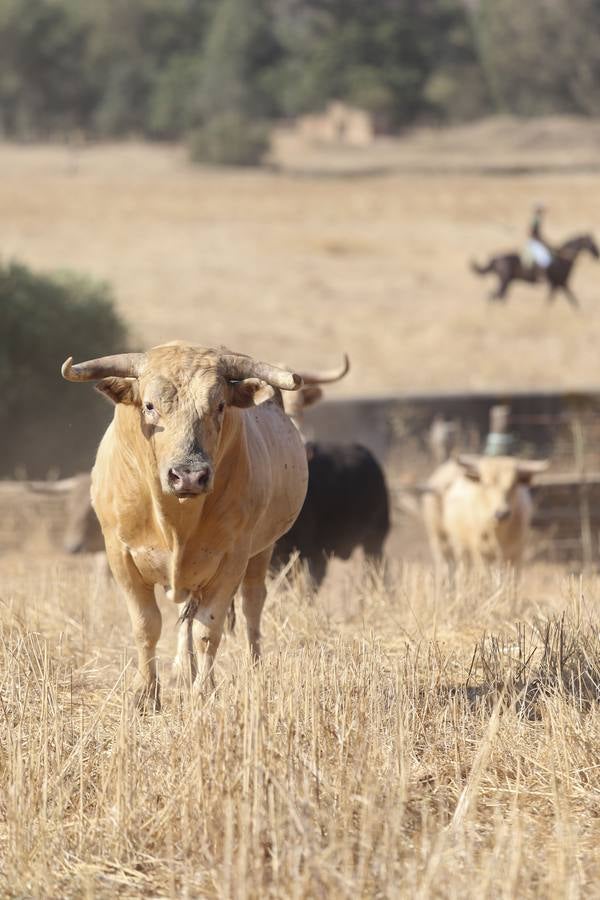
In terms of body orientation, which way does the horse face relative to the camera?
to the viewer's right

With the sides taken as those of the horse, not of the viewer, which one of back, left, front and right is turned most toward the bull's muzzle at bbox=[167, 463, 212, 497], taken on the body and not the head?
right

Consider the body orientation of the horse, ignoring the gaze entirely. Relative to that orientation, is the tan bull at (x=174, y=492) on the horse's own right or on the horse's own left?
on the horse's own right

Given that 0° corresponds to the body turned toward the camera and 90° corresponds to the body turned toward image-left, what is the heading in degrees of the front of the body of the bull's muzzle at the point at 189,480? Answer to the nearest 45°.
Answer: approximately 0°

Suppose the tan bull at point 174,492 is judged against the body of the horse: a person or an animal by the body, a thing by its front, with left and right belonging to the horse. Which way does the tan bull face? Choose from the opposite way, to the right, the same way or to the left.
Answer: to the right

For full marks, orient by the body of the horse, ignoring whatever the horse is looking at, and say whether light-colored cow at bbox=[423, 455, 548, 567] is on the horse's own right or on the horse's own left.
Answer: on the horse's own right

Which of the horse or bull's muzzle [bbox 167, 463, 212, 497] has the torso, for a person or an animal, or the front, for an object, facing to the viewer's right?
the horse

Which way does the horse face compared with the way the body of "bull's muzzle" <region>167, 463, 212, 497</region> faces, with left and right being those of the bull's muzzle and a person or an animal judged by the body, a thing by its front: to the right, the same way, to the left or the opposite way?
to the left
